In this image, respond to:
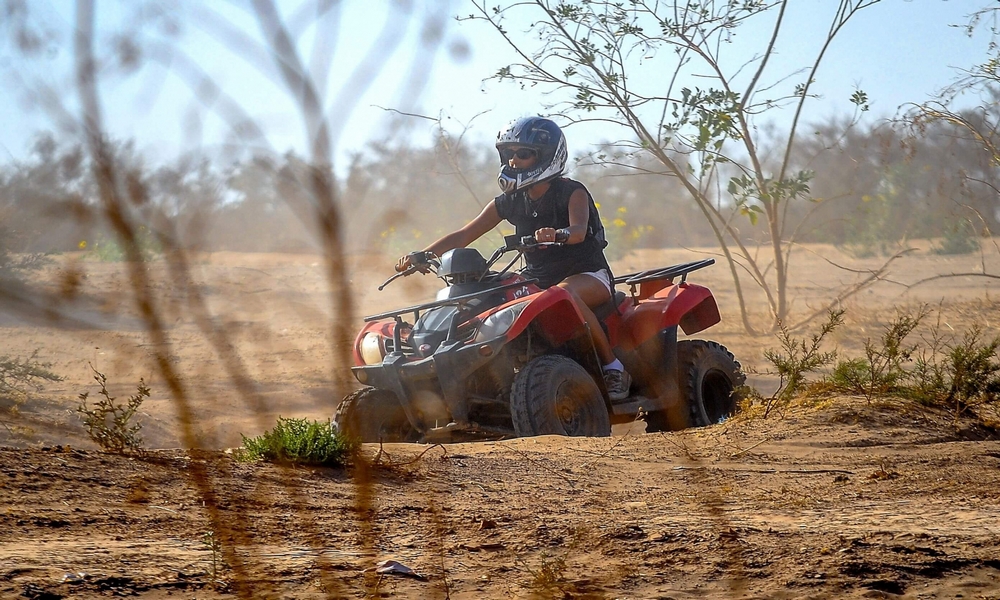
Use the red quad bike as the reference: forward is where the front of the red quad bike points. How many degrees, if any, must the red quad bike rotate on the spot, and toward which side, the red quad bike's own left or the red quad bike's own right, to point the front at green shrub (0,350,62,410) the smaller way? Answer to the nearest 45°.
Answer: approximately 90° to the red quad bike's own right

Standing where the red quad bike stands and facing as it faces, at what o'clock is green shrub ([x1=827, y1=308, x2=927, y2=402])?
The green shrub is roughly at 7 o'clock from the red quad bike.

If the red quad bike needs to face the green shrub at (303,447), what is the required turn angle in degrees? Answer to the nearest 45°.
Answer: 0° — it already faces it

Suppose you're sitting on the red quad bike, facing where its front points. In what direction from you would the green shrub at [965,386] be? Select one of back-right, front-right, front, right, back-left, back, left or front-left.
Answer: back-left

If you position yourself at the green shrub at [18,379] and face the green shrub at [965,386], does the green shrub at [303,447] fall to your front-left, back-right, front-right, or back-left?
front-right

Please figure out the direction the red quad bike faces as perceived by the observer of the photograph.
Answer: facing the viewer and to the left of the viewer
